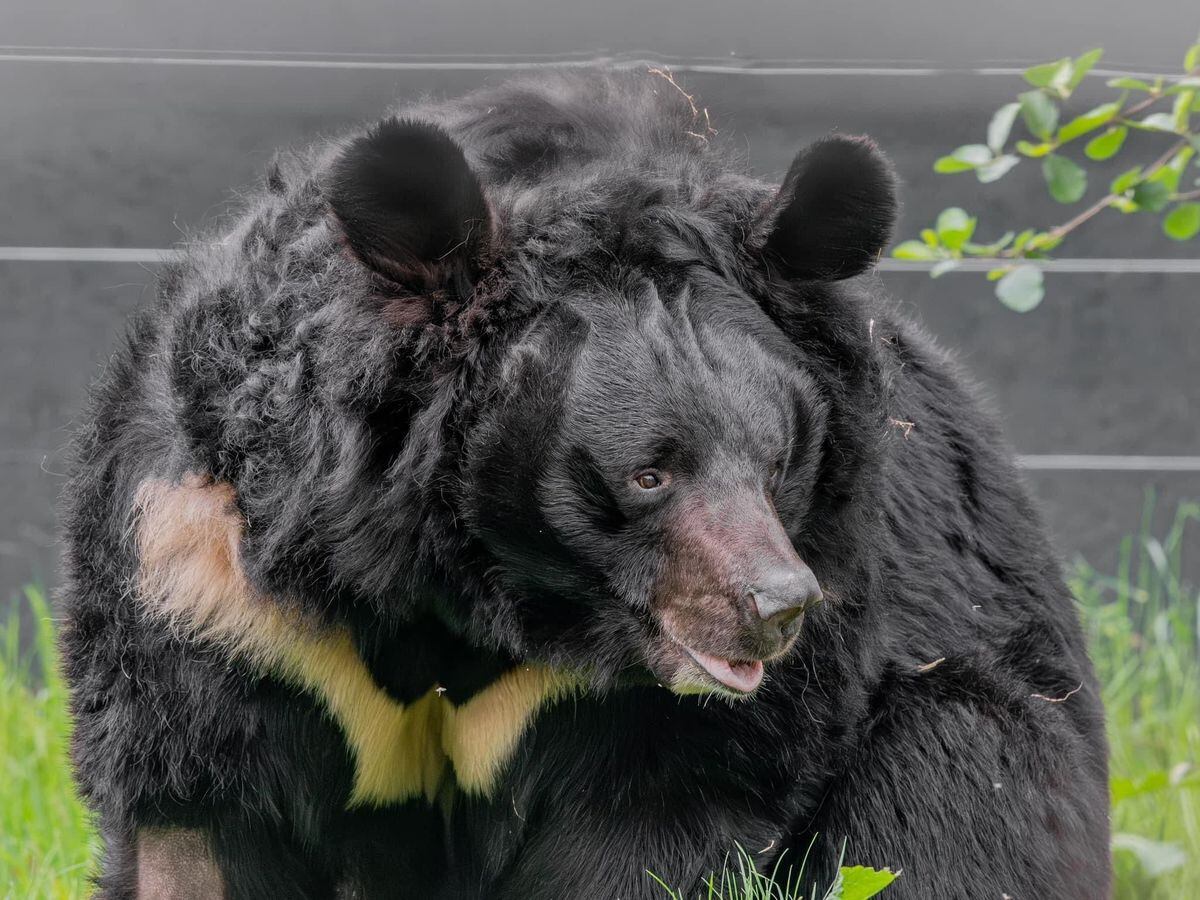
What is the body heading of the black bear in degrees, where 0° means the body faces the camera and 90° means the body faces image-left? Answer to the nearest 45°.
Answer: approximately 0°

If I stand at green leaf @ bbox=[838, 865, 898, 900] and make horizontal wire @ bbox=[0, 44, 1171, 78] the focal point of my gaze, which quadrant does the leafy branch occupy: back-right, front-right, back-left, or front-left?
front-right

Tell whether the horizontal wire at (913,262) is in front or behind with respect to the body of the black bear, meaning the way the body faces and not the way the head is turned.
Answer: behind

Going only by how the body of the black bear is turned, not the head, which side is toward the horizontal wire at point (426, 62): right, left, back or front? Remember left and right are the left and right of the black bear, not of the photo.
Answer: back

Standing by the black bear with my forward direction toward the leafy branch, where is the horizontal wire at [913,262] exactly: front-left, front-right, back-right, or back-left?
front-left
